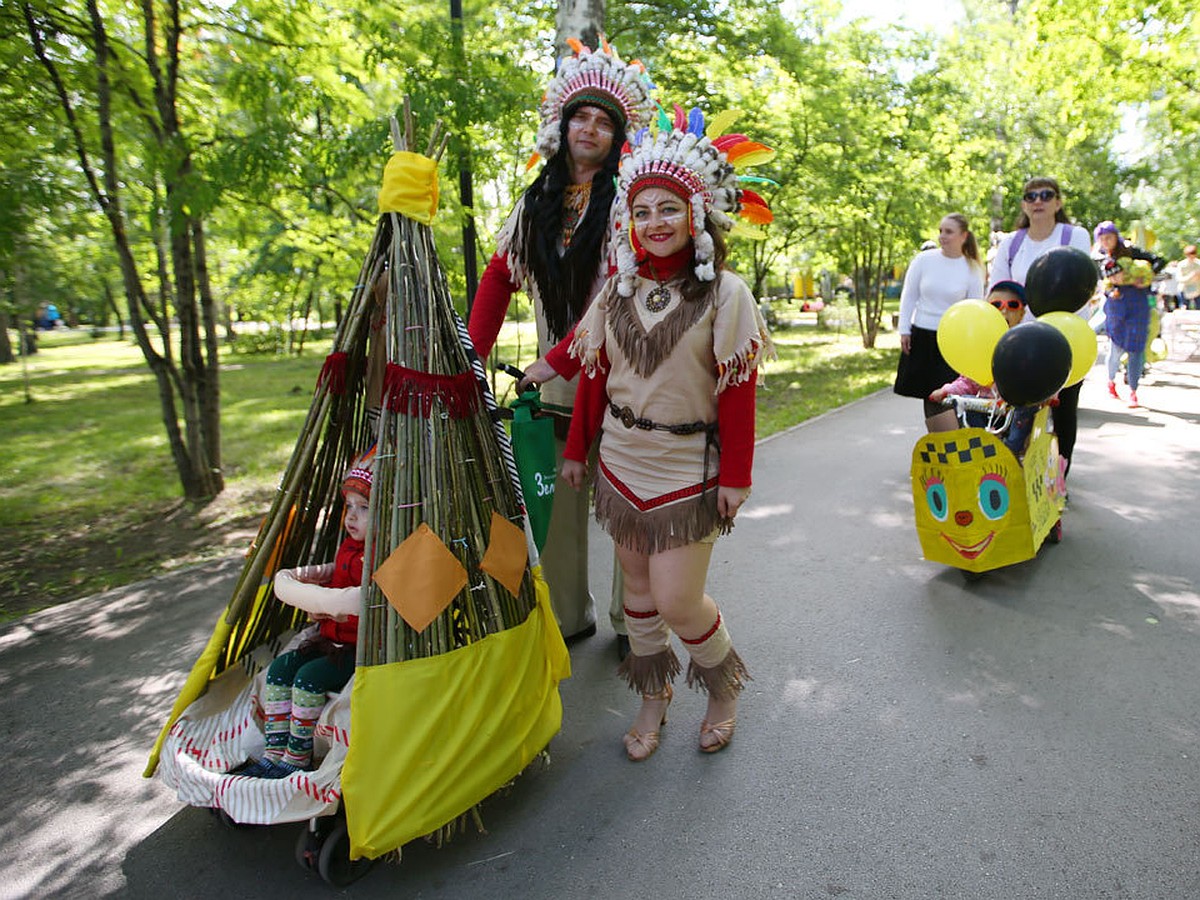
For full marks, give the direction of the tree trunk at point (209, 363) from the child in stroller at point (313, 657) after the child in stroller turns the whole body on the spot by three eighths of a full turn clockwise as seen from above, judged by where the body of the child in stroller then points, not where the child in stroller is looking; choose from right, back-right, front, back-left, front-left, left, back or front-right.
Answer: front

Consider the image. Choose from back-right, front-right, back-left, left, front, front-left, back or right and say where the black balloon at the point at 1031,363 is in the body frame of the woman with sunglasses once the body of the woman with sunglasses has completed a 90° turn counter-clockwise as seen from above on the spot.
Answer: right

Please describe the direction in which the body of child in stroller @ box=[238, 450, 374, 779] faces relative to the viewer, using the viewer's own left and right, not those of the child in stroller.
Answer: facing the viewer and to the left of the viewer

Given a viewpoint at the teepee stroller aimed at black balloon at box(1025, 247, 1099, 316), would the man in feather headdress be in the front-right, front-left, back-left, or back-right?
front-left

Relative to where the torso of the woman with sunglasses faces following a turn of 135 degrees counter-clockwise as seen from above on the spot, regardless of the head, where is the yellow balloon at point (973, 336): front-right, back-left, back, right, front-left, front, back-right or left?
back-right

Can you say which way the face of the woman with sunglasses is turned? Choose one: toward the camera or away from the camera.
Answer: toward the camera

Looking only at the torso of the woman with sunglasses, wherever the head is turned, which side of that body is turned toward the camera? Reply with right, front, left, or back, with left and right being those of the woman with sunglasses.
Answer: front

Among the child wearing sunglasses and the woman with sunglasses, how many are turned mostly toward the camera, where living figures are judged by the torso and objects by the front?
2

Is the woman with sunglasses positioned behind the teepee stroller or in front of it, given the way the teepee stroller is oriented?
behind

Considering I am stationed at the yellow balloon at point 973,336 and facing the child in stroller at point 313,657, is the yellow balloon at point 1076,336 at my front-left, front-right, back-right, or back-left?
back-left

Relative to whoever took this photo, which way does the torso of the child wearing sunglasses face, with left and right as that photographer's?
facing the viewer

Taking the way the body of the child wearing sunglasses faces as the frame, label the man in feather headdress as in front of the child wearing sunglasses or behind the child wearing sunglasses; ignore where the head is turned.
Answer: in front
